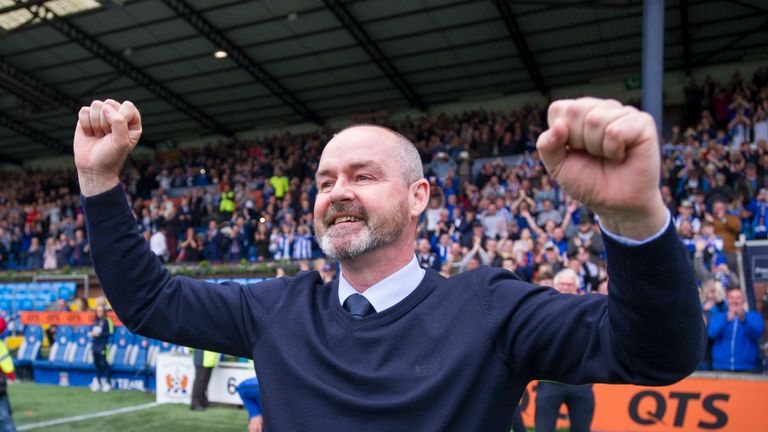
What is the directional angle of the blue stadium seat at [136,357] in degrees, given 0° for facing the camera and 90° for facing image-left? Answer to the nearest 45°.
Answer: approximately 45°

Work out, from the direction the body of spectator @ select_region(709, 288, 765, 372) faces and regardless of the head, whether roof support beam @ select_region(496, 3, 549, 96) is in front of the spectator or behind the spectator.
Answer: behind

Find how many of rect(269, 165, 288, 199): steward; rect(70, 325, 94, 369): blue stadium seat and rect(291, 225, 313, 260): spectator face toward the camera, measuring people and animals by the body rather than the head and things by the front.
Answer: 3

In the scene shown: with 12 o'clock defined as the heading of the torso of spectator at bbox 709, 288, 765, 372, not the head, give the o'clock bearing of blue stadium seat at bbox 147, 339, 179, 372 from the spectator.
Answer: The blue stadium seat is roughly at 3 o'clock from the spectator.

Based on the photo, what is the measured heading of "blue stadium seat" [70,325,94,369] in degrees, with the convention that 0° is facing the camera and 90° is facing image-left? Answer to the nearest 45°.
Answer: approximately 0°
